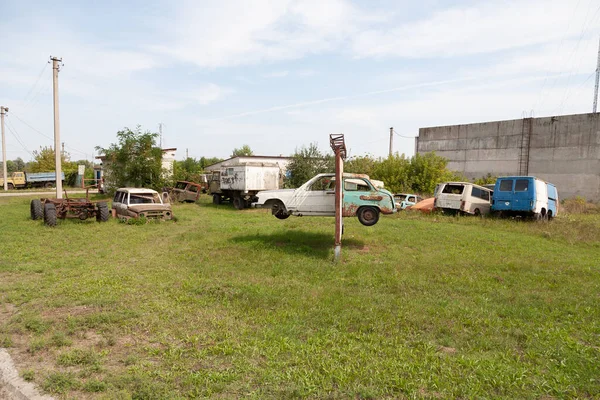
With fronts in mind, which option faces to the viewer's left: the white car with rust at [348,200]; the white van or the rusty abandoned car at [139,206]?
the white car with rust

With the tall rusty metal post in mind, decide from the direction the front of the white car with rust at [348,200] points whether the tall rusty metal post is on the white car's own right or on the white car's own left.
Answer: on the white car's own left

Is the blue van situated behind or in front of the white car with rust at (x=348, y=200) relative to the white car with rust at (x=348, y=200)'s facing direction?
behind

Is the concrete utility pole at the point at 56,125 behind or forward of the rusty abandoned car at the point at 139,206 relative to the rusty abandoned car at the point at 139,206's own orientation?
behind

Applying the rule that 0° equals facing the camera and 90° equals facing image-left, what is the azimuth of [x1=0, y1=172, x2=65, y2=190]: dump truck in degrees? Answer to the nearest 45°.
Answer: approximately 90°
